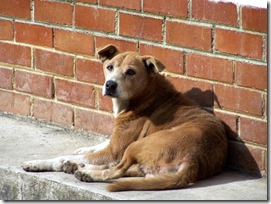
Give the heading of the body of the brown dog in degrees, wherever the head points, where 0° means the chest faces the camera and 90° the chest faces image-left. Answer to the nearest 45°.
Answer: approximately 90°
